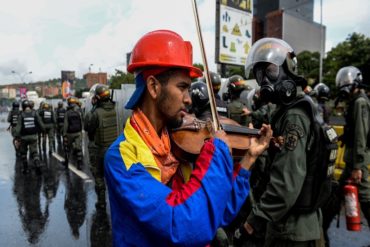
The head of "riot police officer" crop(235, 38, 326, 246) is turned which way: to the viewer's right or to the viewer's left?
to the viewer's left

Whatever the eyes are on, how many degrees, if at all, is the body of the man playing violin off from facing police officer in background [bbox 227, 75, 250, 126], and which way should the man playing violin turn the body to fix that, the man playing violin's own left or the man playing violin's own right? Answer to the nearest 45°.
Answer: approximately 90° to the man playing violin's own left

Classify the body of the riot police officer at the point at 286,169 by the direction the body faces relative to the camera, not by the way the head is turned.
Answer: to the viewer's left

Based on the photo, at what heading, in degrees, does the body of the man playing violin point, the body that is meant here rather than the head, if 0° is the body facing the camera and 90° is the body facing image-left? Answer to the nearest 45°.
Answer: approximately 270°

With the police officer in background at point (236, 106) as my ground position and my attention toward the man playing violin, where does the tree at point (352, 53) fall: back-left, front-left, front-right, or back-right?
back-left

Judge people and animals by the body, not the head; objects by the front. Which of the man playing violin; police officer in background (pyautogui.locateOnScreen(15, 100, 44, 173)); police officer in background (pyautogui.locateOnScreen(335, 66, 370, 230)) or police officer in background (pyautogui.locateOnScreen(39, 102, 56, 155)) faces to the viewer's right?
the man playing violin

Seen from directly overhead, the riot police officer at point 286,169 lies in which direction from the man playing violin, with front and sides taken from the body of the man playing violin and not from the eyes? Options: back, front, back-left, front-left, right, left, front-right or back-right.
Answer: front-left

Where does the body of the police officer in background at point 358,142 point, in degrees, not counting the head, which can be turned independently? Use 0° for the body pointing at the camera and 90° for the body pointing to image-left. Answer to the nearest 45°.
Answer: approximately 90°

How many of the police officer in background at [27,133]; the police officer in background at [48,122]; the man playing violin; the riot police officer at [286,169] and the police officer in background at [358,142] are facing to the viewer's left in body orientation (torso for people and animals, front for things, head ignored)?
2

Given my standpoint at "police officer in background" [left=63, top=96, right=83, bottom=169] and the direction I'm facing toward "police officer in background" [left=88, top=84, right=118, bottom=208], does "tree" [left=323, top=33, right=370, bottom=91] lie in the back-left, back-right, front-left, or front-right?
back-left
